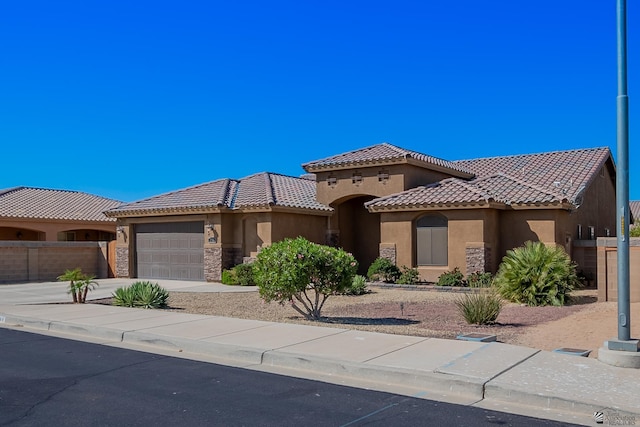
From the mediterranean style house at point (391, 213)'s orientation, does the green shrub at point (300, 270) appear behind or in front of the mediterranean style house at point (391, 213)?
in front

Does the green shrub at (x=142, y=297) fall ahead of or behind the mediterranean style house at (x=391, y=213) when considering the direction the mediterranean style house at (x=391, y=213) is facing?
ahead

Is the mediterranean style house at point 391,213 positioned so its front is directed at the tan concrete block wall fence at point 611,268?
no

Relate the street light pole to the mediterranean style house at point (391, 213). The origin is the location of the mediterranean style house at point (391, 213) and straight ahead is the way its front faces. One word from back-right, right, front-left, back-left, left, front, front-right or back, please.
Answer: front-left

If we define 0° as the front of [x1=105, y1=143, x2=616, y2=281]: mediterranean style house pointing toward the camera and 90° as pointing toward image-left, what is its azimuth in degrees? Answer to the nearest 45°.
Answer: approximately 45°

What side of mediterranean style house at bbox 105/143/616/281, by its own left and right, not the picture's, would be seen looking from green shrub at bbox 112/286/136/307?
front

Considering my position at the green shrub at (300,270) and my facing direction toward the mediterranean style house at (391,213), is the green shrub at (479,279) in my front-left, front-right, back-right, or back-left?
front-right

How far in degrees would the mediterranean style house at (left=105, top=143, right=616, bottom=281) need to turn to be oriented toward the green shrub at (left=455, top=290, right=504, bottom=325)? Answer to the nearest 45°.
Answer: approximately 45° to its left

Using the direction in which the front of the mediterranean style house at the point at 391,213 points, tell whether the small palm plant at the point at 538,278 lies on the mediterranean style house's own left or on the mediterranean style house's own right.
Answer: on the mediterranean style house's own left

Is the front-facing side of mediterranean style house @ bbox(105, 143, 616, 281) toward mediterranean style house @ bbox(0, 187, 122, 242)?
no
